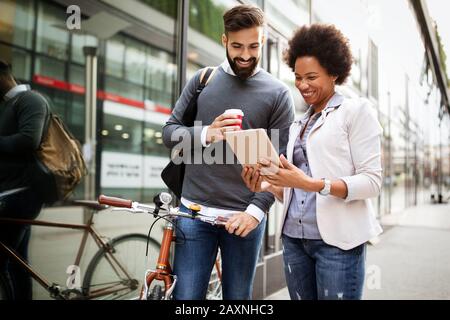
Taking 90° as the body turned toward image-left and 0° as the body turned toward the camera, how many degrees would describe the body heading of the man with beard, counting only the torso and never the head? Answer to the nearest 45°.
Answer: approximately 0°

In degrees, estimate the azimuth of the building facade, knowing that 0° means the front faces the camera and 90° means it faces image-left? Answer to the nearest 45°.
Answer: approximately 315°
